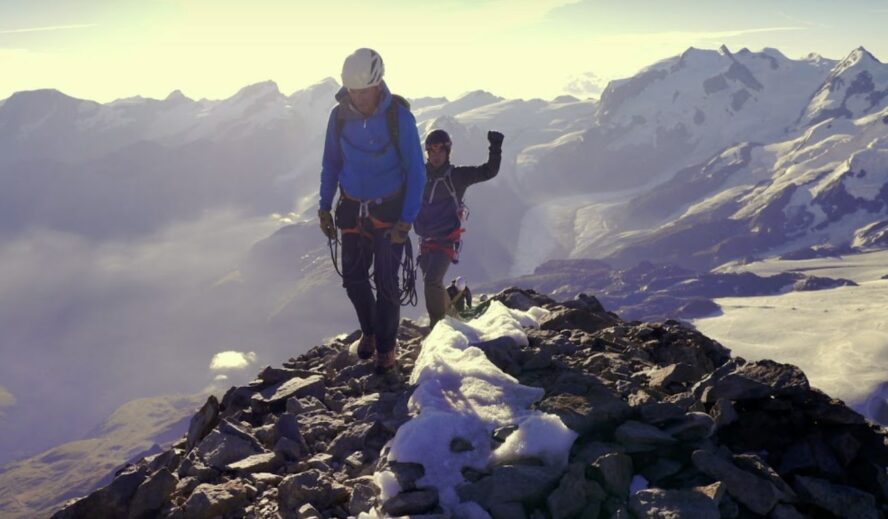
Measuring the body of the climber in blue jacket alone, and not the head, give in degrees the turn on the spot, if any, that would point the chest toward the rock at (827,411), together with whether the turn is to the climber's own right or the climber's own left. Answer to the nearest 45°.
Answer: approximately 45° to the climber's own left

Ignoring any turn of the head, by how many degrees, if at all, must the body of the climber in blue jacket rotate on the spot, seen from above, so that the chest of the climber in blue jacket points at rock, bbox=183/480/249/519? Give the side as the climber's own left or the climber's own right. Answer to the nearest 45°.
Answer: approximately 45° to the climber's own right

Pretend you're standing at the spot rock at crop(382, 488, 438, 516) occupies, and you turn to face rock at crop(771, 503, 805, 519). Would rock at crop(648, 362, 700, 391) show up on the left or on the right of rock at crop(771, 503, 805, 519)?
left

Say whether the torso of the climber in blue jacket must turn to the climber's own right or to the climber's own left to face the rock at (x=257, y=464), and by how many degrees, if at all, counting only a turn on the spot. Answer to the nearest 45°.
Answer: approximately 45° to the climber's own right

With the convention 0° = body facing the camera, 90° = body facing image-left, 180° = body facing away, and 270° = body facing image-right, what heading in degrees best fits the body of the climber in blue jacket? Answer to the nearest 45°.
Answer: approximately 0°

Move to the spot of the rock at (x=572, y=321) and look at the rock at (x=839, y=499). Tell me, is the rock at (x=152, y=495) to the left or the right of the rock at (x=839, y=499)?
right
